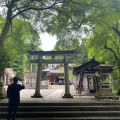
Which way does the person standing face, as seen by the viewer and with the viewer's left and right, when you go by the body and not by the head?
facing away from the viewer and to the right of the viewer

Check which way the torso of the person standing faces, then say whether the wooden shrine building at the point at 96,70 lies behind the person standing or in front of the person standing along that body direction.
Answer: in front
